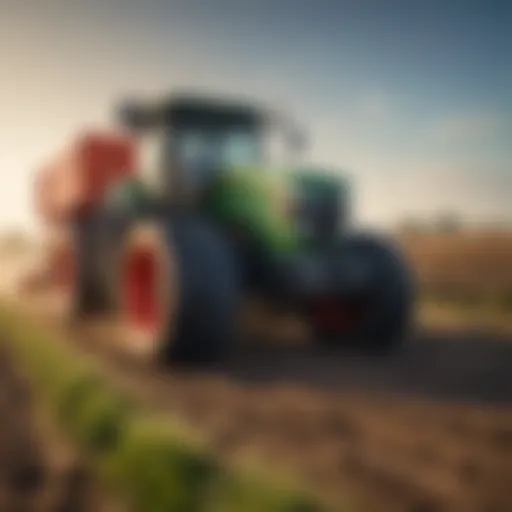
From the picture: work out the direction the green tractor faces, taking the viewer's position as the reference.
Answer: facing the viewer and to the right of the viewer
